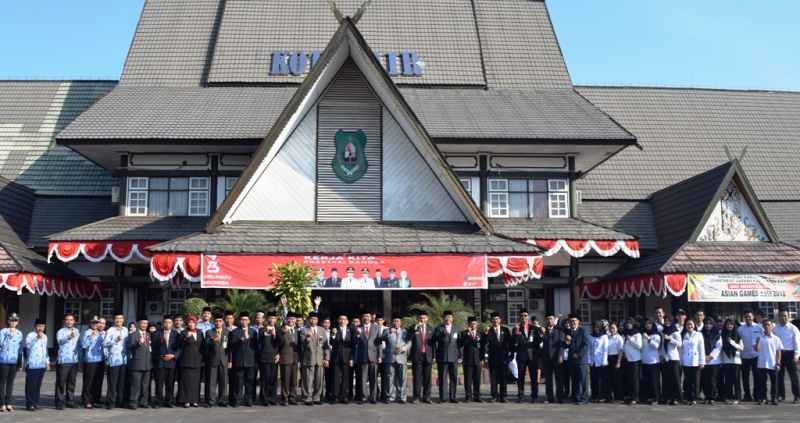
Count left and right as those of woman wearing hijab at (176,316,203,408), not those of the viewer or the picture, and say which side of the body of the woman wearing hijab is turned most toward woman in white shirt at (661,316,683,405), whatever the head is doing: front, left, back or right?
left

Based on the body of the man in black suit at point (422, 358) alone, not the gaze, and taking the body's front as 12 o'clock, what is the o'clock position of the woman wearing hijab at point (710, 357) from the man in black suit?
The woman wearing hijab is roughly at 9 o'clock from the man in black suit.

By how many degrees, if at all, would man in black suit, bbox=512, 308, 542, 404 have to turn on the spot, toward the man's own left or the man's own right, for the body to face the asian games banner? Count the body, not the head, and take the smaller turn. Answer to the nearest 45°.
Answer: approximately 135° to the man's own left

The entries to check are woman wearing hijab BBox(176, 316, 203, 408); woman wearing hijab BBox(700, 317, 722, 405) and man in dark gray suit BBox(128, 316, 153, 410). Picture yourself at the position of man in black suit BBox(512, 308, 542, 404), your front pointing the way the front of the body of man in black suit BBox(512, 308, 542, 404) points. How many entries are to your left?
1

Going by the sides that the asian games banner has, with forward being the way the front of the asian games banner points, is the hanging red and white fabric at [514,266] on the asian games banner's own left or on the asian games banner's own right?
on the asian games banner's own right

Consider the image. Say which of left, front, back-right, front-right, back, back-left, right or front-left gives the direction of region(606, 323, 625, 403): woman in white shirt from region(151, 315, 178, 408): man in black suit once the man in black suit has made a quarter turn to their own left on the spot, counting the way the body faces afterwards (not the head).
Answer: front

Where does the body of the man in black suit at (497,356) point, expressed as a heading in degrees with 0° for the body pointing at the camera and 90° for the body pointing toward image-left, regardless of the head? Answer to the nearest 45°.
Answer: approximately 0°

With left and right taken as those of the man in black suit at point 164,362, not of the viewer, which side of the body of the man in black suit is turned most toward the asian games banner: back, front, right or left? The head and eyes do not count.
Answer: left

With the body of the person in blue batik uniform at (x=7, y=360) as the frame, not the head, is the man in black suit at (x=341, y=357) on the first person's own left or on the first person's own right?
on the first person's own left

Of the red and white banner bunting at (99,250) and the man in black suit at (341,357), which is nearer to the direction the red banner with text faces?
the man in black suit

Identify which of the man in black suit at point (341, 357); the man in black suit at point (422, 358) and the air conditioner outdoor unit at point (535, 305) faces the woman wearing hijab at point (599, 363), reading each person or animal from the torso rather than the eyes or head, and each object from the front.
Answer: the air conditioner outdoor unit

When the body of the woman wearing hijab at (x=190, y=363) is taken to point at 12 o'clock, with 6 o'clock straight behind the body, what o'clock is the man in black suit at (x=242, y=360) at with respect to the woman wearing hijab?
The man in black suit is roughly at 9 o'clock from the woman wearing hijab.

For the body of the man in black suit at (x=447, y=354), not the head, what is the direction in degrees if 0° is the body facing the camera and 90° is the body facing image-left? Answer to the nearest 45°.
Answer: approximately 0°
